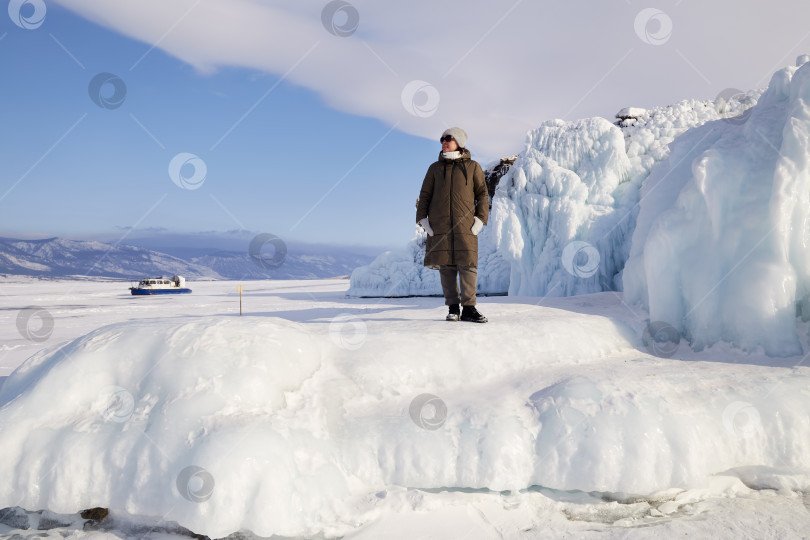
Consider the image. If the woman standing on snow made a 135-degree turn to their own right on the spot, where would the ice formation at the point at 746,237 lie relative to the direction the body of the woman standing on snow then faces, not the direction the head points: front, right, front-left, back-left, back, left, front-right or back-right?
back-right

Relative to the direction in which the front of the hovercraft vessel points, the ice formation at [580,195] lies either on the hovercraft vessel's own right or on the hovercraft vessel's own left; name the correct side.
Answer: on the hovercraft vessel's own left

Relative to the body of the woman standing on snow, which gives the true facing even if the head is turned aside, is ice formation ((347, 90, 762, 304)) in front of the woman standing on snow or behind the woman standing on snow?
behind

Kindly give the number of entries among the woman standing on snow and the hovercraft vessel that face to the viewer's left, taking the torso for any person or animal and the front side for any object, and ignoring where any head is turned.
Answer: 1

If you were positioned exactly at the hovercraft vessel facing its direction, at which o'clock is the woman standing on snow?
The woman standing on snow is roughly at 9 o'clock from the hovercraft vessel.

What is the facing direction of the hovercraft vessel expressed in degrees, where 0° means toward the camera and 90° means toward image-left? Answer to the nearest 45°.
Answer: approximately 90°

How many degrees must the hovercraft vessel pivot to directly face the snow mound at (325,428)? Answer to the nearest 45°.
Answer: approximately 90° to its left

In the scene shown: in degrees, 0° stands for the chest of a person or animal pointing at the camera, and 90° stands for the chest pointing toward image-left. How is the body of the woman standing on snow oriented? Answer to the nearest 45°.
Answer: approximately 0°

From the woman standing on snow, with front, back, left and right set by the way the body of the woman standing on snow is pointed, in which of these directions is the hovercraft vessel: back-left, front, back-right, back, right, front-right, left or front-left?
back-right
